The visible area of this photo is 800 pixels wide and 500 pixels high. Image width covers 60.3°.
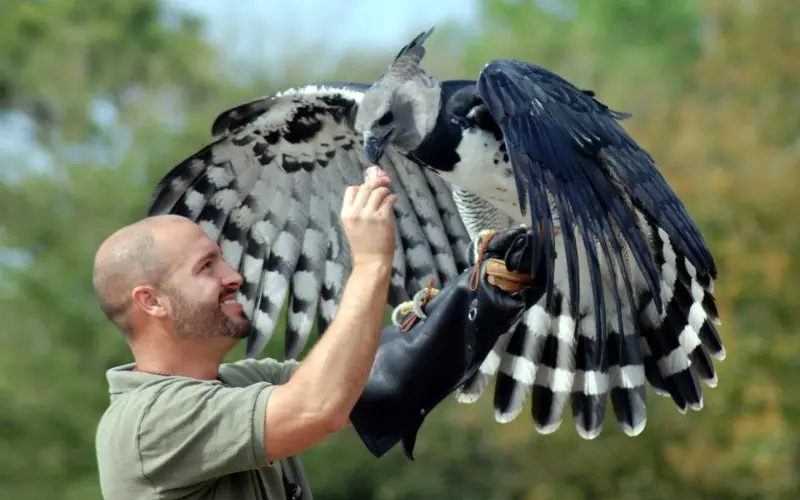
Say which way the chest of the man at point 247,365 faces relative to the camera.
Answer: to the viewer's right

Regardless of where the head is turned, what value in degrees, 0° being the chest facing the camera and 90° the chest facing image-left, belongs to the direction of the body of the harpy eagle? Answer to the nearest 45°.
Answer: approximately 45°

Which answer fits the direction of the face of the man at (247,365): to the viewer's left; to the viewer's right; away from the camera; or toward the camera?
to the viewer's right
